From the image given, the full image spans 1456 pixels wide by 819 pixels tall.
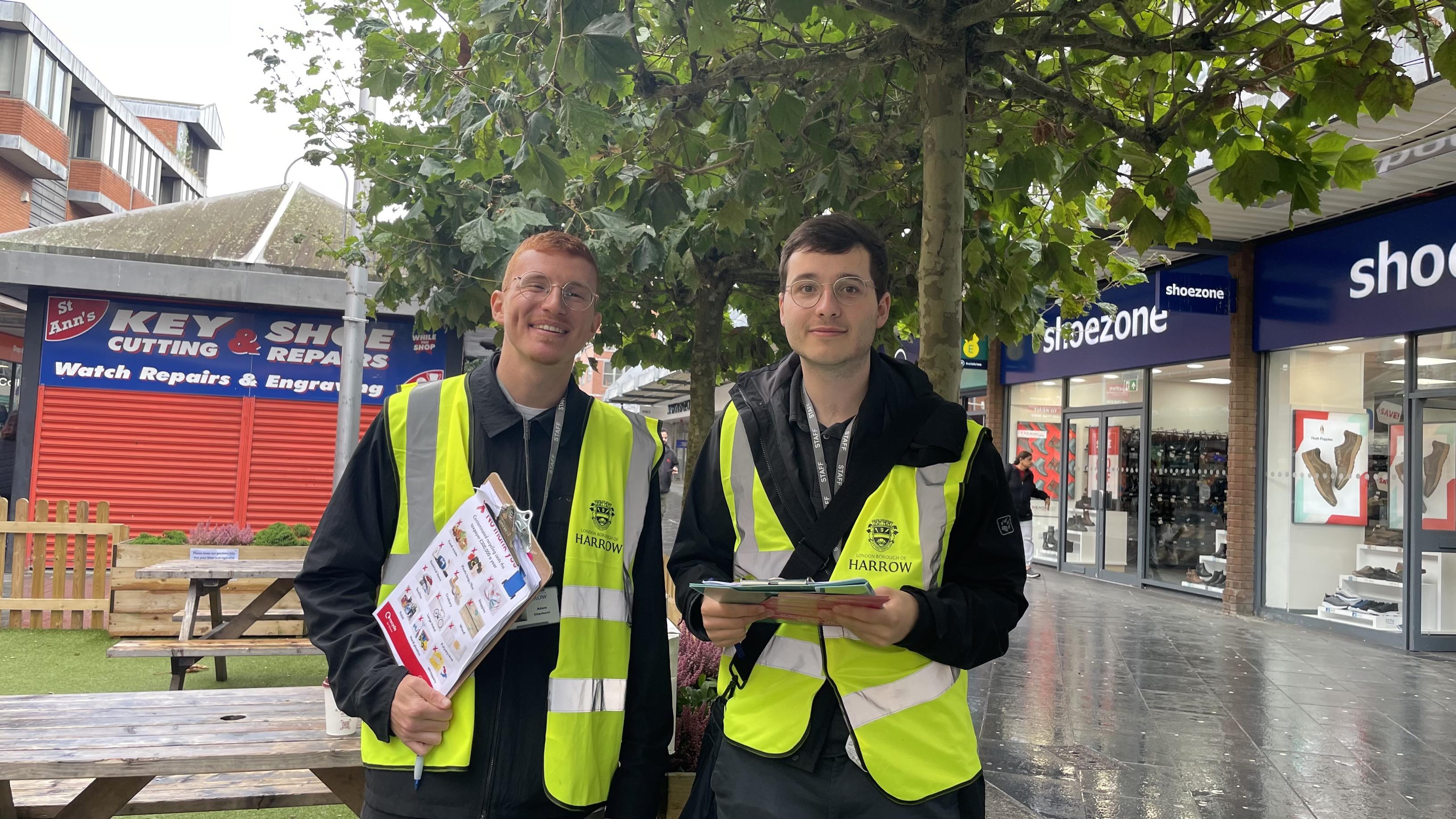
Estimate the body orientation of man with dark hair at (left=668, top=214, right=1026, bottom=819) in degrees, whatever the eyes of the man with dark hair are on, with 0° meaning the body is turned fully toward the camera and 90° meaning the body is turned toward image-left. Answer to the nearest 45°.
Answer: approximately 0°

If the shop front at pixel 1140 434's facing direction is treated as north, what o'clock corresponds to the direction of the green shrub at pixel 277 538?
The green shrub is roughly at 12 o'clock from the shop front.

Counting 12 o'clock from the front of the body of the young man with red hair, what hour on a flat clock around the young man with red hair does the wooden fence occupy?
The wooden fence is roughly at 5 o'clock from the young man with red hair.

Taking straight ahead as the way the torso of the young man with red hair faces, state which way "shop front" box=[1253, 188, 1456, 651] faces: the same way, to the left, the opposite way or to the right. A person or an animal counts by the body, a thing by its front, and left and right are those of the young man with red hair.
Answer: to the right

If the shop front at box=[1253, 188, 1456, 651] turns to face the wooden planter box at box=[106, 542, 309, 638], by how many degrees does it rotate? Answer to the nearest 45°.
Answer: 0° — it already faces it

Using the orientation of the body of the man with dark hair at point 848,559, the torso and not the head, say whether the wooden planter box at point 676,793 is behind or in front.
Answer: behind

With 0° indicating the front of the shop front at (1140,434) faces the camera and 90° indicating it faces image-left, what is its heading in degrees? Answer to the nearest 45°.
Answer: approximately 45°

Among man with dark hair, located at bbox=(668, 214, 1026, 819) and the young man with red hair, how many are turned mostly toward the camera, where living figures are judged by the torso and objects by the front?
2

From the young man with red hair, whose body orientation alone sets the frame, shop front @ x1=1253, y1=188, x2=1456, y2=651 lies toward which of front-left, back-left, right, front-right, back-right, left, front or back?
back-left

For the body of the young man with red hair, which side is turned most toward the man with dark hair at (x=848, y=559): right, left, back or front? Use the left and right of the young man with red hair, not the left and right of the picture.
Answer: left

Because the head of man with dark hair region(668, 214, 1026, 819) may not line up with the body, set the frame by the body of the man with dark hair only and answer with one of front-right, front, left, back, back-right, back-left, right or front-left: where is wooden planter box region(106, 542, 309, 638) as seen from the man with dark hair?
back-right

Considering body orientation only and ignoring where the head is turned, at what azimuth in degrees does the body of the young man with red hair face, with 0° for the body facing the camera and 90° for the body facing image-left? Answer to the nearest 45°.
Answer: approximately 0°

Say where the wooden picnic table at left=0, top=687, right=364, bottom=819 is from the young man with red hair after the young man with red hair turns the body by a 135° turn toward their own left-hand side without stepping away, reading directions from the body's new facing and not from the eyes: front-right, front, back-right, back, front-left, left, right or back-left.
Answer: left

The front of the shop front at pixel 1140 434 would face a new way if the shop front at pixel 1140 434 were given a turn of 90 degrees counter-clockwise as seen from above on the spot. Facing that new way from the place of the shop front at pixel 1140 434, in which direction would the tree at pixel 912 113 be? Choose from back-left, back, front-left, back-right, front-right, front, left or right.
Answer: front-right
